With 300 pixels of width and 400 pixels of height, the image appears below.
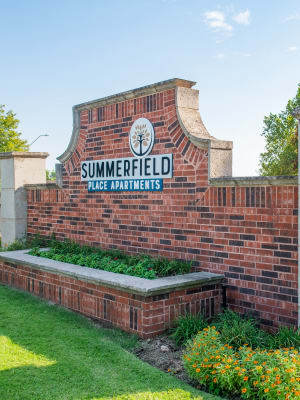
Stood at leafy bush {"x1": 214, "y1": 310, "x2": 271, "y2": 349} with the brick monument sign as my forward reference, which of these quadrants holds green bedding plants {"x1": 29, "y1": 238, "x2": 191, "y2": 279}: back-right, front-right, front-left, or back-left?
front-left

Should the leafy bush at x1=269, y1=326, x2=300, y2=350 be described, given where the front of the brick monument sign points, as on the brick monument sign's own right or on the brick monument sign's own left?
on the brick monument sign's own left

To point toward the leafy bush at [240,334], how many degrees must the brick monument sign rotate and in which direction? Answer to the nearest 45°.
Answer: approximately 45° to its left

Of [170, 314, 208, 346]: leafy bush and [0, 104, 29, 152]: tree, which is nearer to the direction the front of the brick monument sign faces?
the leafy bush

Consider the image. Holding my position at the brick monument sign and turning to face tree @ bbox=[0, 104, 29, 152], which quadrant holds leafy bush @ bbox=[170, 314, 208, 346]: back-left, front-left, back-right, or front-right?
back-left

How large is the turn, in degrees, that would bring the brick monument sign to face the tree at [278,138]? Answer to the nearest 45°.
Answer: approximately 135° to its right

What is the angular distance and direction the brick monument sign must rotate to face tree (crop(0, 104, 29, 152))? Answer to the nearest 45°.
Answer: approximately 90° to its right

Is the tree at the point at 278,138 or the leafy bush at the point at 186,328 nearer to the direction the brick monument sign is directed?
the leafy bush

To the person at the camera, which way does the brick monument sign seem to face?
facing the viewer and to the left of the viewer

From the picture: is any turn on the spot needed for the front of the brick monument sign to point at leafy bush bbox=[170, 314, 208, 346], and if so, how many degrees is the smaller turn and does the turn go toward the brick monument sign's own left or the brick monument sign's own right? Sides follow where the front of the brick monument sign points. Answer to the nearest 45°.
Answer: approximately 45° to the brick monument sign's own left

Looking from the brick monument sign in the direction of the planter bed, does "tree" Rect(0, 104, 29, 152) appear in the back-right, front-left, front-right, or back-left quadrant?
back-right

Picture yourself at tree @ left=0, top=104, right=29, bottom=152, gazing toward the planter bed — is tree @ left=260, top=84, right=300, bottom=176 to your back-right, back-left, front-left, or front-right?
front-left
